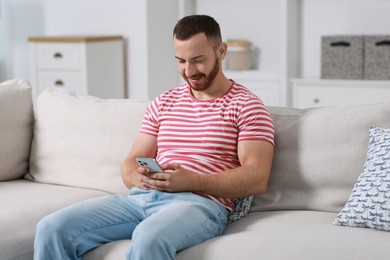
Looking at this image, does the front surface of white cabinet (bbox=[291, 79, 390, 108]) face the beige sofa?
yes

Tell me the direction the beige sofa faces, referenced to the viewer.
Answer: facing the viewer and to the left of the viewer

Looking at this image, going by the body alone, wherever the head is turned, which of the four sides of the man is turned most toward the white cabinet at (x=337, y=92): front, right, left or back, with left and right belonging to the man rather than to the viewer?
back

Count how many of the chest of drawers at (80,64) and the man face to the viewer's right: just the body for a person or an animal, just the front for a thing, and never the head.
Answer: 0

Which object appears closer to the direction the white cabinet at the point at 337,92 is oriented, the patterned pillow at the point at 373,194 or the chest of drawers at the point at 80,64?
the patterned pillow

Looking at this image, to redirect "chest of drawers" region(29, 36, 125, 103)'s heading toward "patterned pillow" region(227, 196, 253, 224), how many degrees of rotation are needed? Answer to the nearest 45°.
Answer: approximately 45° to its left

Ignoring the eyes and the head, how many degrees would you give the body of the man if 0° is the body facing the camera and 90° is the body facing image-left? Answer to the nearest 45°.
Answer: approximately 45°

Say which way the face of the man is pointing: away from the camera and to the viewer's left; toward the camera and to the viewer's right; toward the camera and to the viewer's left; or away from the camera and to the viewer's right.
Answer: toward the camera and to the viewer's left
